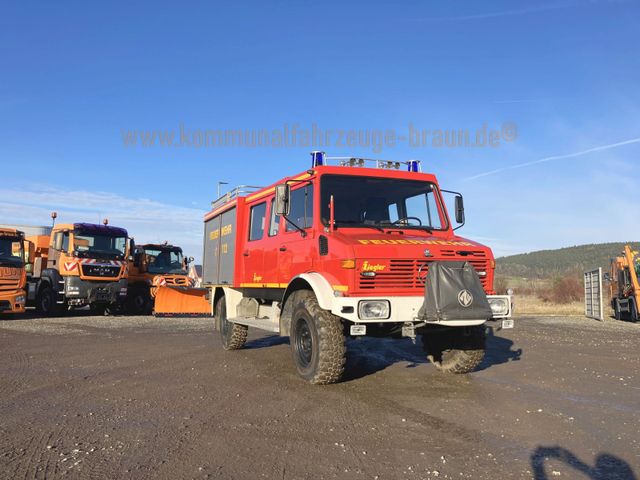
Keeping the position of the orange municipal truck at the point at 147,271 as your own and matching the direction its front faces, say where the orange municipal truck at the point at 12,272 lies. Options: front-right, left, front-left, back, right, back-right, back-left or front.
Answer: right

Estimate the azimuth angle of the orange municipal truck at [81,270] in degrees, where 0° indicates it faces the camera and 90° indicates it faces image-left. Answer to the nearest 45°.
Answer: approximately 315°

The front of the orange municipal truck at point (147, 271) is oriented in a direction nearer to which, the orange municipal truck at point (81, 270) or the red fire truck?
the red fire truck

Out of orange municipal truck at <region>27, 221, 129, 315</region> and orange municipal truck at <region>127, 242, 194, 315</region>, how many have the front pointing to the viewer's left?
0

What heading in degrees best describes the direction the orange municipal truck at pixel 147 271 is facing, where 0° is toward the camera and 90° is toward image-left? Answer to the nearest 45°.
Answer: approximately 315°

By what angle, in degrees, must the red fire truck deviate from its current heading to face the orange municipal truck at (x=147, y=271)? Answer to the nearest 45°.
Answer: approximately 180°

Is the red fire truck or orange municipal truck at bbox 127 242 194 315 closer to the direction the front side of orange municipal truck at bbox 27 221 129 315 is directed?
the red fire truck

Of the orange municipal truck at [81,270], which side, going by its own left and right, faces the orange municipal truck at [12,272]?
right

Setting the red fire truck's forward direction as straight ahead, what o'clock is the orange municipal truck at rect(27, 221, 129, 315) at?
The orange municipal truck is roughly at 6 o'clock from the red fire truck.

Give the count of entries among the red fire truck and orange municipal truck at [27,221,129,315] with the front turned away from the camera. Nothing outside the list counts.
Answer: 0

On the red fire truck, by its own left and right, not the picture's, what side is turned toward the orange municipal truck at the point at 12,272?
back
